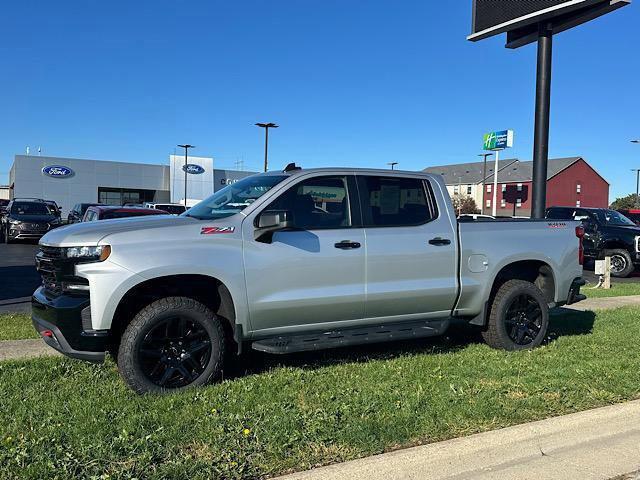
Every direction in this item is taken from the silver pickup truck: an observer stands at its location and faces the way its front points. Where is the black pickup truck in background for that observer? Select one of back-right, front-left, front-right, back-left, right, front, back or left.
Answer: back

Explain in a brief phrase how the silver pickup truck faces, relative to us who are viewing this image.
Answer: facing the viewer and to the left of the viewer

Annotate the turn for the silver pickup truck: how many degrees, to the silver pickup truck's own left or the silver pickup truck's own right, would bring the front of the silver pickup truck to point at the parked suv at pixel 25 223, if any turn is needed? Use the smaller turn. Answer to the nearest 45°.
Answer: approximately 90° to the silver pickup truck's own right

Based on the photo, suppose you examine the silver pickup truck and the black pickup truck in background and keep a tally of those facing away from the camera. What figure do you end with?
0

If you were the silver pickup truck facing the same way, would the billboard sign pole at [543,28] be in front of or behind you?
behind

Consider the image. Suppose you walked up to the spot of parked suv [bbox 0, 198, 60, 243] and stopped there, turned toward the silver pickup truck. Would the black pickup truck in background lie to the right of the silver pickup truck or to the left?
left

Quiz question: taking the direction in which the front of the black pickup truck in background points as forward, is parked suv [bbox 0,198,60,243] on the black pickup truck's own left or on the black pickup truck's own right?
on the black pickup truck's own right
